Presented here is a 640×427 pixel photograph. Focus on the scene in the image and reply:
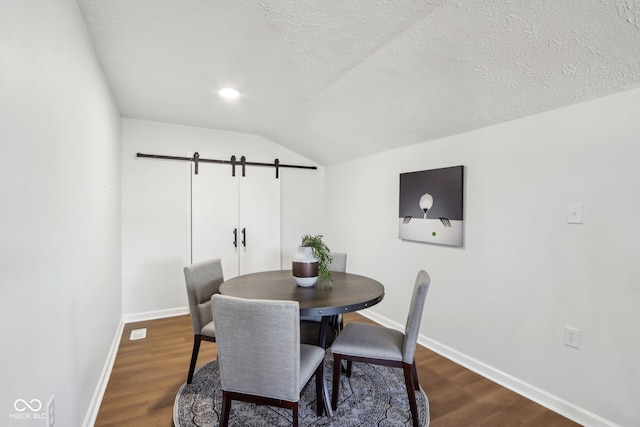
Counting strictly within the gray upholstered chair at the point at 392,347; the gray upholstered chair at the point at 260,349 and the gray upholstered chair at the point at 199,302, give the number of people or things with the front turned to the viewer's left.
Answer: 1

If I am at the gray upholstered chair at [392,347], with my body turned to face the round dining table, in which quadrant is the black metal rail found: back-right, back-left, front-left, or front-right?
front-right

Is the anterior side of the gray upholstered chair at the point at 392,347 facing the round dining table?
yes

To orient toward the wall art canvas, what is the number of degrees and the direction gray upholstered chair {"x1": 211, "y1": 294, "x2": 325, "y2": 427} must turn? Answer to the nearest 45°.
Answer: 0° — it already faces it

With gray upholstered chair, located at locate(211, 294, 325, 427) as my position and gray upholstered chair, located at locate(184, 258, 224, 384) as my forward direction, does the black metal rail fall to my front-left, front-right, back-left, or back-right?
front-right

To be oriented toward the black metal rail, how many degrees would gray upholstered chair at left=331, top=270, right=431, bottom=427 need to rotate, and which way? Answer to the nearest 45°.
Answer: approximately 45° to its right

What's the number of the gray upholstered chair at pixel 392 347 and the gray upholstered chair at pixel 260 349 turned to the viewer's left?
1

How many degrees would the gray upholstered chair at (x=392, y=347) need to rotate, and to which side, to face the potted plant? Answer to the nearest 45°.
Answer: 0° — it already faces it

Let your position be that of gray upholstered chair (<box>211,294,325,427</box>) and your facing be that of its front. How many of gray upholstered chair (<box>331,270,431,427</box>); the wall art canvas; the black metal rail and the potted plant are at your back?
0

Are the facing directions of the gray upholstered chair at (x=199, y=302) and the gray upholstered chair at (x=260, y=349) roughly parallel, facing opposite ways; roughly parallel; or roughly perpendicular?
roughly perpendicular

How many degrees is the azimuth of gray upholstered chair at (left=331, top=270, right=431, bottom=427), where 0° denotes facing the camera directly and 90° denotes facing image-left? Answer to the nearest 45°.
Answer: approximately 90°

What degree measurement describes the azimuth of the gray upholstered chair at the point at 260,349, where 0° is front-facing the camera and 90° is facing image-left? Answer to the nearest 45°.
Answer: approximately 225°

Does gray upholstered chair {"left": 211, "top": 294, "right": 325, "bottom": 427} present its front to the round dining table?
yes

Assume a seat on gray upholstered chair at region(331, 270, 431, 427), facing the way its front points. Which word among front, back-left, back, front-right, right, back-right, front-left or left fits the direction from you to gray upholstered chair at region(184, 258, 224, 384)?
front

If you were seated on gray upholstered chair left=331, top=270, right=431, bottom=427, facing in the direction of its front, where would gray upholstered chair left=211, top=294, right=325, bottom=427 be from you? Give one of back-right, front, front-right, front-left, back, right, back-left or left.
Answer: front-left

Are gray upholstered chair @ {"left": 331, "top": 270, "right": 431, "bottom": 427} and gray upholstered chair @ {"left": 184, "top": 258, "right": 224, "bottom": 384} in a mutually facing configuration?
yes

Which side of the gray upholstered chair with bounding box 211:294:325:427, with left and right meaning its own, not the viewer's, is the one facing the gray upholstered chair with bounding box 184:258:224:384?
left

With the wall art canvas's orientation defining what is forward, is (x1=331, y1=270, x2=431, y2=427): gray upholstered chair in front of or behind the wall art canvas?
in front

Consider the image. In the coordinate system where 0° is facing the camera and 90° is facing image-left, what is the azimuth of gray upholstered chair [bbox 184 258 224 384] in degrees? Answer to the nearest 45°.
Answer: approximately 315°

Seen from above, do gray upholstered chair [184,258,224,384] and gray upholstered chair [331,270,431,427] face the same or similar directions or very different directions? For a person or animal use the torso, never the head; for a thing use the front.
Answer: very different directions

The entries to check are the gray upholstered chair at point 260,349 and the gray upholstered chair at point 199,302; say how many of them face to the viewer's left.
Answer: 0

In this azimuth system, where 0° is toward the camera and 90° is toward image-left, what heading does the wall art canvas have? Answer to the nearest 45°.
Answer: approximately 45°
